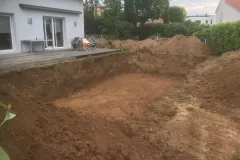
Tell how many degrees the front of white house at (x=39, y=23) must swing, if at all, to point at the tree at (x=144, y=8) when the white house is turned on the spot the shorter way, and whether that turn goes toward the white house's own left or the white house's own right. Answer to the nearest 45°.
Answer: approximately 90° to the white house's own left

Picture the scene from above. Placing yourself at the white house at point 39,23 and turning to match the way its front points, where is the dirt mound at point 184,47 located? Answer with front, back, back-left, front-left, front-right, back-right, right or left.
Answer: front-left

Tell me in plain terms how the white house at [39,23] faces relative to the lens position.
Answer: facing the viewer and to the right of the viewer

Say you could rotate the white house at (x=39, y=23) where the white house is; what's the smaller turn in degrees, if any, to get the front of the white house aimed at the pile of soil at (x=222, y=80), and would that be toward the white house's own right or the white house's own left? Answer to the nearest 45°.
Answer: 0° — it already faces it

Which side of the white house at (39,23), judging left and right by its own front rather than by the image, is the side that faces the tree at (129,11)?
left

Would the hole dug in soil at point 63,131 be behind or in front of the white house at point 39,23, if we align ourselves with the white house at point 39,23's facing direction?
in front

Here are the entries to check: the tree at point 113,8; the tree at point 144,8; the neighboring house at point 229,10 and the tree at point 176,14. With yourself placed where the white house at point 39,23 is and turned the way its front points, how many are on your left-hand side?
4

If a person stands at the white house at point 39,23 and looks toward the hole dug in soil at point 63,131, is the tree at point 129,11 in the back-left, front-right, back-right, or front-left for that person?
back-left

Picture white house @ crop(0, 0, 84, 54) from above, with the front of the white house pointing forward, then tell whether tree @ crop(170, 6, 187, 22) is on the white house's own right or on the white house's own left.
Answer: on the white house's own left
